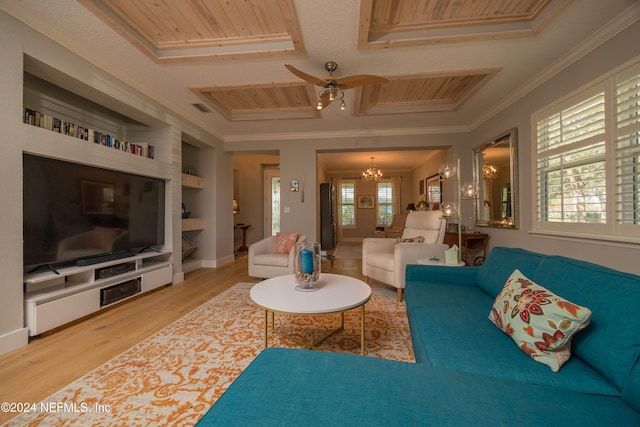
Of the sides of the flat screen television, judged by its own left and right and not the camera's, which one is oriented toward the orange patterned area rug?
front

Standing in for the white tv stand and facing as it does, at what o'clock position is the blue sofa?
The blue sofa is roughly at 1 o'clock from the white tv stand.

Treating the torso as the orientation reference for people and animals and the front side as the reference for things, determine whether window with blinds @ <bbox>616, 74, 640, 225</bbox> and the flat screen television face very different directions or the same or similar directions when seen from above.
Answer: very different directions

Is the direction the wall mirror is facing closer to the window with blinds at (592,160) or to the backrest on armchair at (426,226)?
the backrest on armchair

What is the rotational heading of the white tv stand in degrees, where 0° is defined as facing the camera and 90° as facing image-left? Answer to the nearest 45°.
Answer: approximately 315°

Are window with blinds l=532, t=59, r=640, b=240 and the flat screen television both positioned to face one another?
yes

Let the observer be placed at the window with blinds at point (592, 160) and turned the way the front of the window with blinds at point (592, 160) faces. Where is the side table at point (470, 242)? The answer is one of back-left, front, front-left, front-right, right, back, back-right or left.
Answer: right

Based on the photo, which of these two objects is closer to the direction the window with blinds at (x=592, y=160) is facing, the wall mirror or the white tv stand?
the white tv stand

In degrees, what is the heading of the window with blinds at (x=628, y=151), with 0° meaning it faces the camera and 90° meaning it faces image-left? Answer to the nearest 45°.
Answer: approximately 45°

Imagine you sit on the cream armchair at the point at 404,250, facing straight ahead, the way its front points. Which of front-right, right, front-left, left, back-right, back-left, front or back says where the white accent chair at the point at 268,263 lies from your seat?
front-right

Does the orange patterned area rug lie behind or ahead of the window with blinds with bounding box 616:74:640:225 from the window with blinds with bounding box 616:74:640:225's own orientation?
ahead

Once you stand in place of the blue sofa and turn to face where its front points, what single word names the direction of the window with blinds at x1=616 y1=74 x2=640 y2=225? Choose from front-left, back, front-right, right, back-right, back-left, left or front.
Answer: back-right

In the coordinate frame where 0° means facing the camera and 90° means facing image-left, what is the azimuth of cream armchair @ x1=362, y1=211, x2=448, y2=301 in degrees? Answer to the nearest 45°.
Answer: approximately 45°

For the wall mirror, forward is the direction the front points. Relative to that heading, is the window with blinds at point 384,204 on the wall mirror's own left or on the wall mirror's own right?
on the wall mirror's own right

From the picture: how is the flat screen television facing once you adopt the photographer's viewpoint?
facing the viewer and to the right of the viewer
